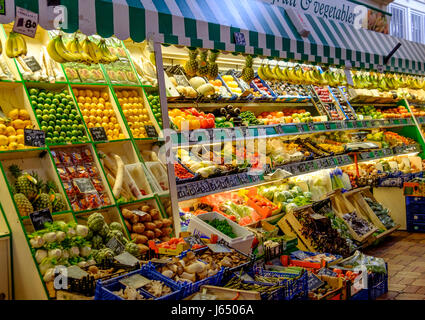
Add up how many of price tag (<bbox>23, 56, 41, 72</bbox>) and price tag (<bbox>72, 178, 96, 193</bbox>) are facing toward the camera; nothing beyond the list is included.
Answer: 2

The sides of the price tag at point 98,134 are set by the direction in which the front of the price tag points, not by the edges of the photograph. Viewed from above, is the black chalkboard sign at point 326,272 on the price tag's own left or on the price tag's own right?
on the price tag's own left

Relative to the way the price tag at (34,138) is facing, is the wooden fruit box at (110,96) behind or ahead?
behind

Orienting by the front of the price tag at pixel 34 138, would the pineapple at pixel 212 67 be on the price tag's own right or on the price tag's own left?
on the price tag's own left

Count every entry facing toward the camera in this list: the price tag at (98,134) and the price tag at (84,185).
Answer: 2

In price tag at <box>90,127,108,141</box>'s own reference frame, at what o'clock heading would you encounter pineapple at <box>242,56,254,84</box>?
The pineapple is roughly at 8 o'clock from the price tag.

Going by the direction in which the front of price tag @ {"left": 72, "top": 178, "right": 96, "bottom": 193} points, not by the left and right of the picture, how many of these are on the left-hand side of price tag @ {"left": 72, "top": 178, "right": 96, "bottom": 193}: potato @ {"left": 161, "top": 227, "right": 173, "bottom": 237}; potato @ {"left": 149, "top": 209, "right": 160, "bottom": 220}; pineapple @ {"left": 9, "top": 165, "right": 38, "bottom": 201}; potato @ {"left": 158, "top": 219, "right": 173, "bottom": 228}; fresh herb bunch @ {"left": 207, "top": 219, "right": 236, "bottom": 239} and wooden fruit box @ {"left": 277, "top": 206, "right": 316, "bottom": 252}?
5
